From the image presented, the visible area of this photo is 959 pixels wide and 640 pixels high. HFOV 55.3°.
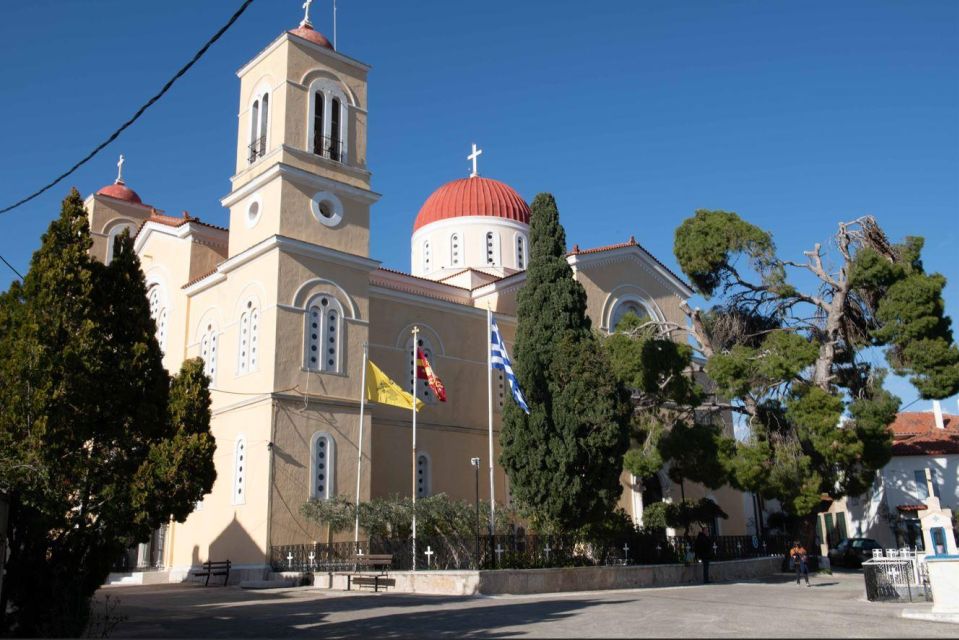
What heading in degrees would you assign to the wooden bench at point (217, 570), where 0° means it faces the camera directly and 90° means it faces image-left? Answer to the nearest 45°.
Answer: approximately 45°

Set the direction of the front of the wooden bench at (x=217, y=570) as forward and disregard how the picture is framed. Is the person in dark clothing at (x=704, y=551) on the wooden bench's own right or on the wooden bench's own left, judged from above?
on the wooden bench's own left

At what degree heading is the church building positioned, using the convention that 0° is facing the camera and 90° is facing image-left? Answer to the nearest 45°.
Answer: approximately 45°

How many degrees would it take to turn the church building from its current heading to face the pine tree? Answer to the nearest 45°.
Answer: approximately 135° to its left

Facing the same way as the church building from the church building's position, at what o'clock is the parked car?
The parked car is roughly at 7 o'clock from the church building.

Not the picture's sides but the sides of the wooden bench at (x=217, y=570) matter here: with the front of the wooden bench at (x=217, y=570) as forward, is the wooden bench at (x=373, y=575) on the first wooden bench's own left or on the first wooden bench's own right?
on the first wooden bench's own left

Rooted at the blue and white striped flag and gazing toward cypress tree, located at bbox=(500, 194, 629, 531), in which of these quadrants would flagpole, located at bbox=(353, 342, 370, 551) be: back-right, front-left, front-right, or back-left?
back-left

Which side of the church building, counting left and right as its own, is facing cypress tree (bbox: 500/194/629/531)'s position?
left

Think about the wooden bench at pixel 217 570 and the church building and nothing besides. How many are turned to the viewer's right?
0

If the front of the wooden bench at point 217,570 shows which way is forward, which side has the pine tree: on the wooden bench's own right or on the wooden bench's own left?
on the wooden bench's own left
